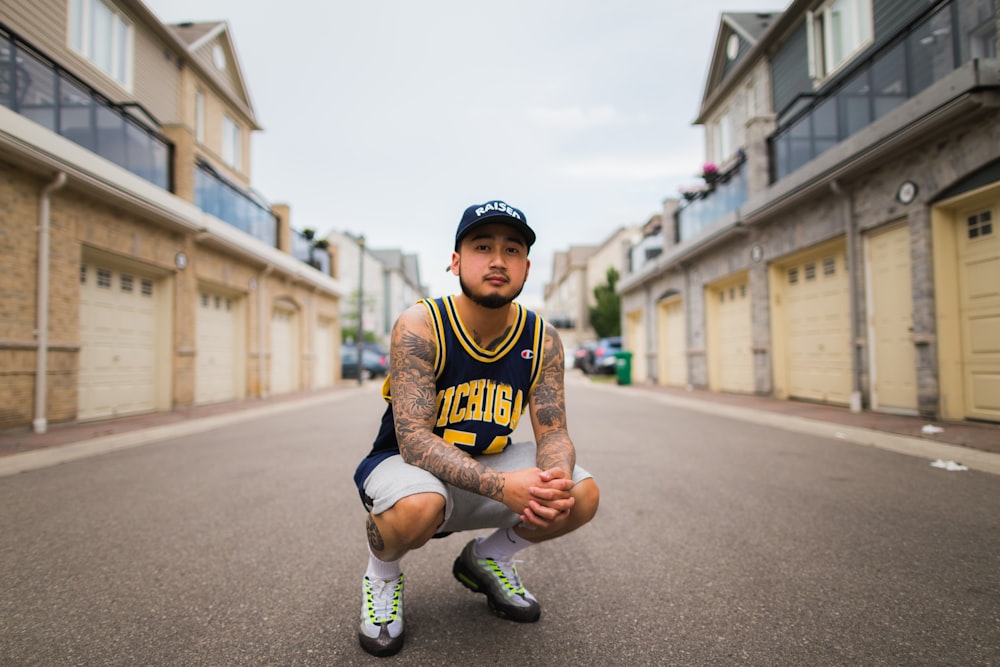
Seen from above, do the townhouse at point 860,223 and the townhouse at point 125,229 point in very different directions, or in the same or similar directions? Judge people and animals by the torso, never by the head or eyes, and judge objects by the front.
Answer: very different directions

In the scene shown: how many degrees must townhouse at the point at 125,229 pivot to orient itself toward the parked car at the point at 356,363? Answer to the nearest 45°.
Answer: approximately 90° to its left

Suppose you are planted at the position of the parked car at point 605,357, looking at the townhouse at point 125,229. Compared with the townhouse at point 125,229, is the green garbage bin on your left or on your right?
left

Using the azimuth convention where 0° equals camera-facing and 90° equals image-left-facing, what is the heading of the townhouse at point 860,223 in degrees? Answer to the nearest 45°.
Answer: approximately 45°

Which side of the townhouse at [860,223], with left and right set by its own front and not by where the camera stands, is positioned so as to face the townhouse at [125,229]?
front

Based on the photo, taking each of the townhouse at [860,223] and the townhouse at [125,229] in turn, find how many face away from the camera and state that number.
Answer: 0

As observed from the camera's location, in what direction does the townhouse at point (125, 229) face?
facing the viewer and to the right of the viewer

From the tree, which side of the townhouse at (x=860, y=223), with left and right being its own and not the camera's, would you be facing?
right

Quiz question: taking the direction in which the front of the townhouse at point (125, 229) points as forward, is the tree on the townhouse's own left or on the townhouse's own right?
on the townhouse's own left

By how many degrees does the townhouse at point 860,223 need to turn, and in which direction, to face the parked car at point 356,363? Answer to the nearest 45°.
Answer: approximately 45° to its right

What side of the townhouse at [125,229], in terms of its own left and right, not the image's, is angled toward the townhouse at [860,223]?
front
